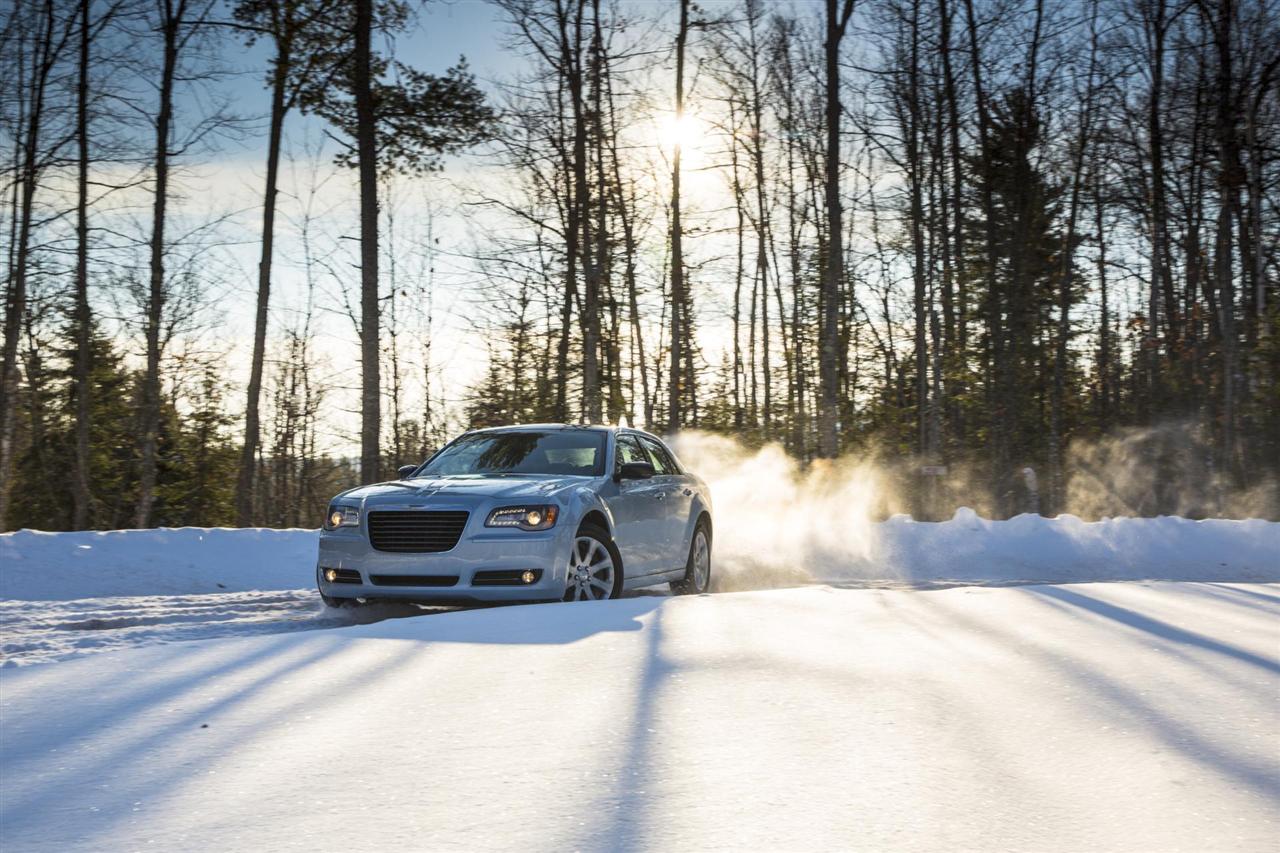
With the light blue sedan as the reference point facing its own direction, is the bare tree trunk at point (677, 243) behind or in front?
behind

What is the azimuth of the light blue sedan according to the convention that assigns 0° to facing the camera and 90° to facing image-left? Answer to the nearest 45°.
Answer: approximately 45°

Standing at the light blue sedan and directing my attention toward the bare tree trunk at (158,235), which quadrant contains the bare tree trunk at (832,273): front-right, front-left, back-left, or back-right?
front-right

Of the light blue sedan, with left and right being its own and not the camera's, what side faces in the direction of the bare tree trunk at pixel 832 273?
back

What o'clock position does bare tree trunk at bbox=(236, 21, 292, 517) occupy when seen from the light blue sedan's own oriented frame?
The bare tree trunk is roughly at 4 o'clock from the light blue sedan.

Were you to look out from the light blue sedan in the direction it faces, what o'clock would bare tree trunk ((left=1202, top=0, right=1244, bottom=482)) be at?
The bare tree trunk is roughly at 6 o'clock from the light blue sedan.

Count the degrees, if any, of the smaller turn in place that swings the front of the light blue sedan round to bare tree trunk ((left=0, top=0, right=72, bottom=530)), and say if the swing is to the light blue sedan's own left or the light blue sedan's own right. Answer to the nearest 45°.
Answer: approximately 90° to the light blue sedan's own right

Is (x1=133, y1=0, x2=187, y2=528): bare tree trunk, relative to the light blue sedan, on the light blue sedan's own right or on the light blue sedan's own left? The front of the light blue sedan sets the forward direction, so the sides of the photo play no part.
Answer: on the light blue sedan's own right

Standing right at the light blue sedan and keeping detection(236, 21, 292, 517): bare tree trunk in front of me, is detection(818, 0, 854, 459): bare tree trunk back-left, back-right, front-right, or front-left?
front-right
